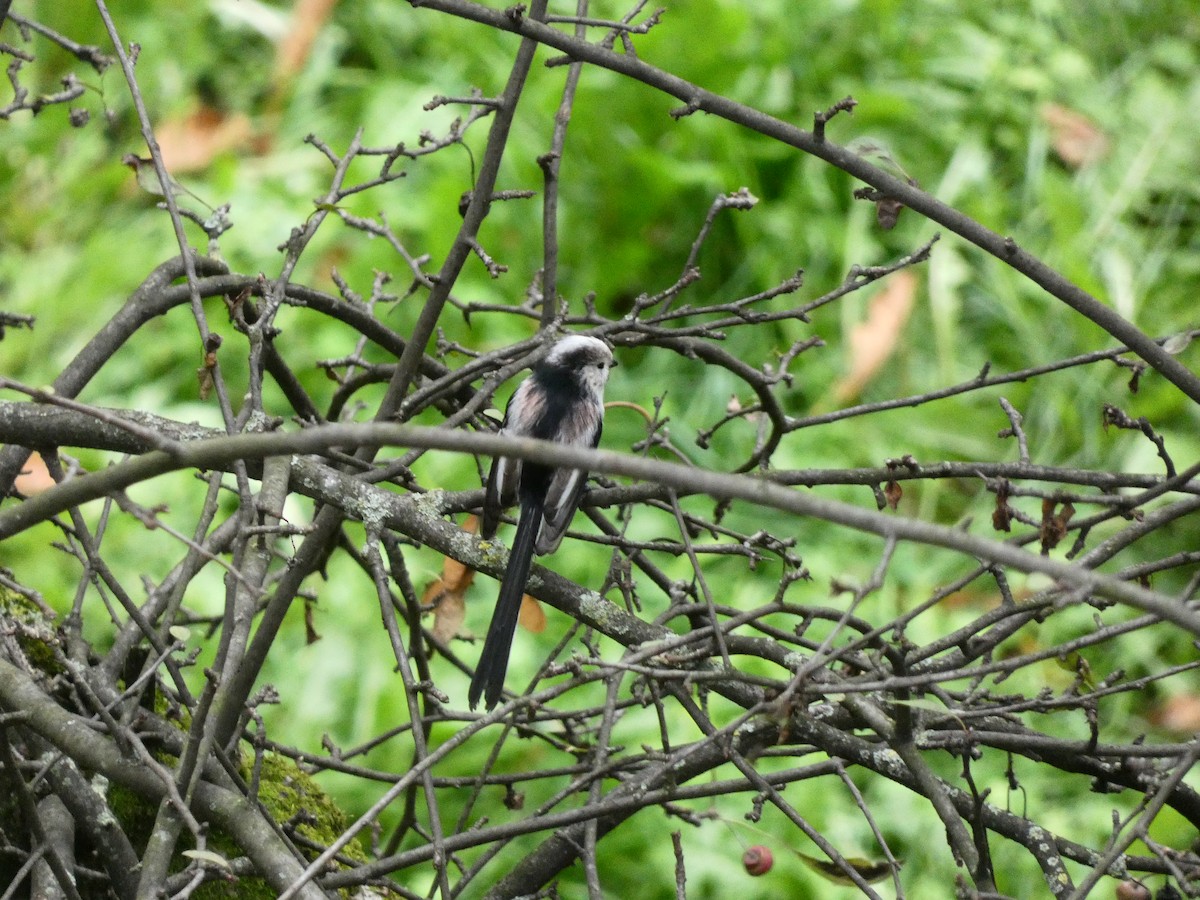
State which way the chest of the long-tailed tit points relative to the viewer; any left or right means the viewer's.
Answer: facing away from the viewer and to the right of the viewer
